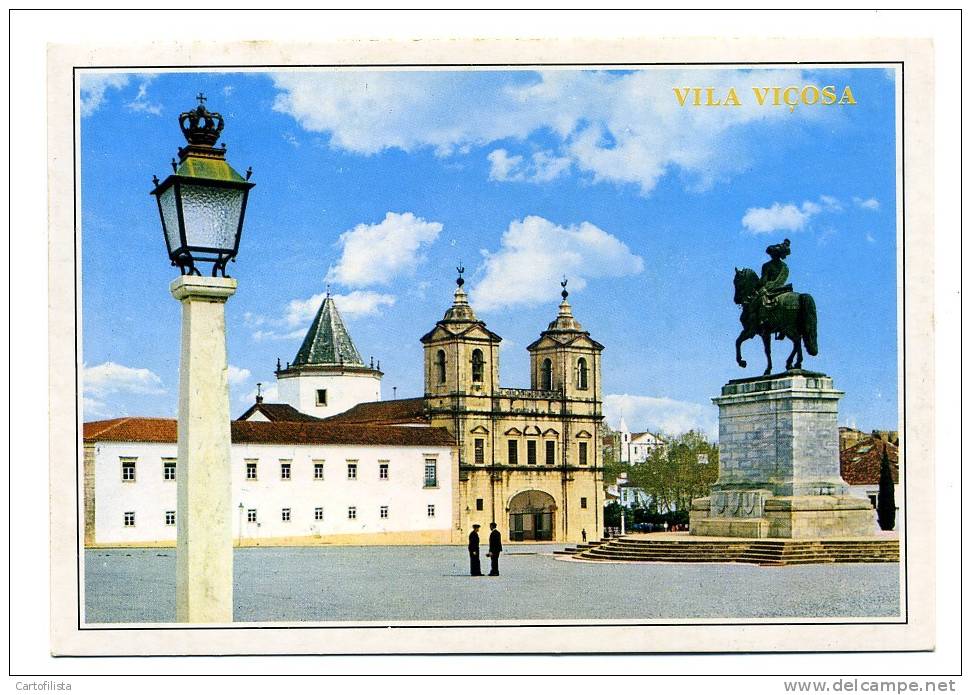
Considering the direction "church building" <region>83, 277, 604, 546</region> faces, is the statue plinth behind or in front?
in front

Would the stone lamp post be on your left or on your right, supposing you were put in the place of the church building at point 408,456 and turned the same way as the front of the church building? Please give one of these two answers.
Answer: on your right

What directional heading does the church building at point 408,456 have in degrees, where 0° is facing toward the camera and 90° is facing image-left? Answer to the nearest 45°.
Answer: approximately 315°

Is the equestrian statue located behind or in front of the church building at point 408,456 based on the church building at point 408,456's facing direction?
in front
